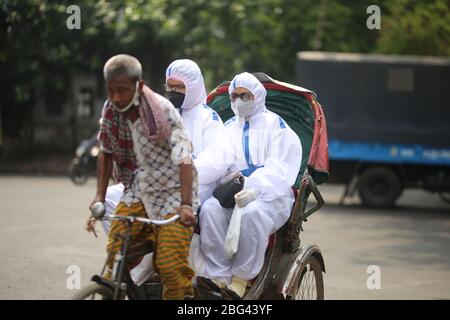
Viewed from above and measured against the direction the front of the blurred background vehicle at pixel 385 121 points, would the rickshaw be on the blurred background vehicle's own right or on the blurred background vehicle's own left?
on the blurred background vehicle's own right

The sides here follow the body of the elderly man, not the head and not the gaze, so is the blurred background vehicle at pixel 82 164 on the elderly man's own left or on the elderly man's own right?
on the elderly man's own right

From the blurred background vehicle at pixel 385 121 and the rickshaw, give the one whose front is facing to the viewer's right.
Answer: the blurred background vehicle

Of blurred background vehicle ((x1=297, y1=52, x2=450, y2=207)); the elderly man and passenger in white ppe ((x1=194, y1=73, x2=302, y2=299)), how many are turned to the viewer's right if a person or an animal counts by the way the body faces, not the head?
1

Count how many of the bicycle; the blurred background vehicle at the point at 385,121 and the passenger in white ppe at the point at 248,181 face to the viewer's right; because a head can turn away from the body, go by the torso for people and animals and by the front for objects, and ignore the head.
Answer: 1

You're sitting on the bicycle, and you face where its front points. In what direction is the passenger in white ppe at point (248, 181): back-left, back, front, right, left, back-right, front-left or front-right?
back

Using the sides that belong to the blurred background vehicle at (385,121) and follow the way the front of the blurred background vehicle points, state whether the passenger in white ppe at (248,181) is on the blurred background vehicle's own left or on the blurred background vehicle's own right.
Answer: on the blurred background vehicle's own right

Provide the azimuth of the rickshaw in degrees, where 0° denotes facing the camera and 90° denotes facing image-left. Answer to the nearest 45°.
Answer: approximately 45°

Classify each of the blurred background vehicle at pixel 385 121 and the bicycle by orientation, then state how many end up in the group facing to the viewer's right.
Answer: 1

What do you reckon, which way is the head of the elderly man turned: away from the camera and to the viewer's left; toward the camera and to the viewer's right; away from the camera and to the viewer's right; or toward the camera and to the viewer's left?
toward the camera and to the viewer's left

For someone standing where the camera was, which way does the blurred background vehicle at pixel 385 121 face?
facing to the right of the viewer
